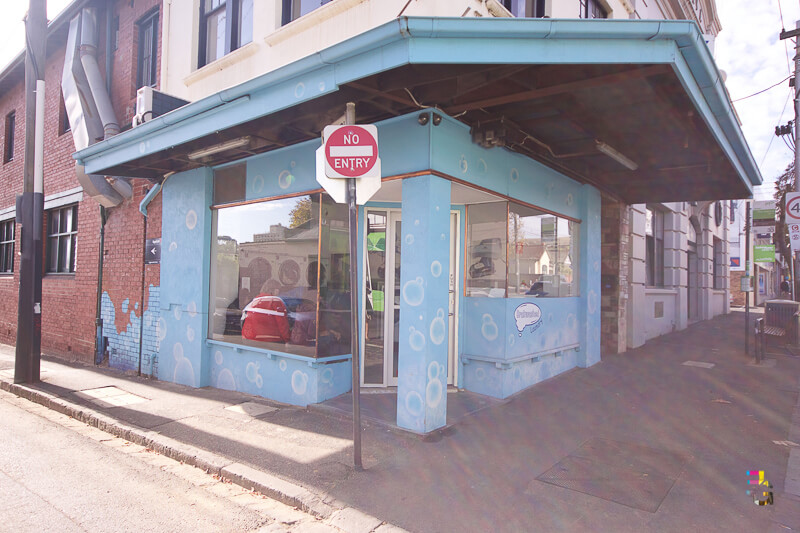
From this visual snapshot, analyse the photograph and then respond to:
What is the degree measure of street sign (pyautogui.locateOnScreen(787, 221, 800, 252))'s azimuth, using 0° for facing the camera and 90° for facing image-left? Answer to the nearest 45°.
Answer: approximately 0°

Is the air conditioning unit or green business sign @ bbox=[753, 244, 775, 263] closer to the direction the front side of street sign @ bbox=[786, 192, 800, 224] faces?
the air conditioning unit

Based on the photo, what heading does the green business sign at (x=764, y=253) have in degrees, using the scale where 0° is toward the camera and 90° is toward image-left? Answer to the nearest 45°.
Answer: approximately 0°

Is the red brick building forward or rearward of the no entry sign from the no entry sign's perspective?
rearward

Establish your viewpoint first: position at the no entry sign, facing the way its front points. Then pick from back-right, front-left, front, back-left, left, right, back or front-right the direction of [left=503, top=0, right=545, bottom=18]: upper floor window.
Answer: back-left
